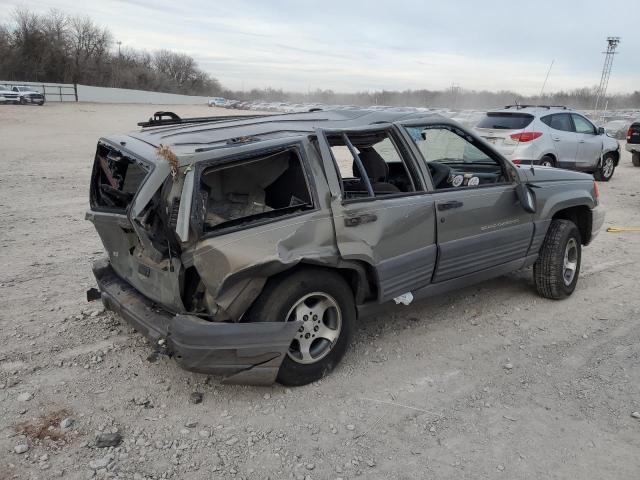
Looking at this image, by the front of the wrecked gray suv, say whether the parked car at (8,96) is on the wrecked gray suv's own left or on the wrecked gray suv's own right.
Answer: on the wrecked gray suv's own left

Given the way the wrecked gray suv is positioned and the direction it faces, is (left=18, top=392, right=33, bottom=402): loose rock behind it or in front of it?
behind

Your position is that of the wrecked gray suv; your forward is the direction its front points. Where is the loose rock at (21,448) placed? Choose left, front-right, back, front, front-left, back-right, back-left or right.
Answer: back

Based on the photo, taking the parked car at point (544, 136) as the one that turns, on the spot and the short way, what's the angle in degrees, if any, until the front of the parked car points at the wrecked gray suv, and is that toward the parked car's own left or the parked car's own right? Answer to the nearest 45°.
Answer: approximately 135° to the parked car's own right

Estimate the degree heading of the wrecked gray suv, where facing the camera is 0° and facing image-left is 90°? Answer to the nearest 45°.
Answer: approximately 225°

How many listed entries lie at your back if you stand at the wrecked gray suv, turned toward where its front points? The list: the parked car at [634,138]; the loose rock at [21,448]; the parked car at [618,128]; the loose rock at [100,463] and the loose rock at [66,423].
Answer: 3

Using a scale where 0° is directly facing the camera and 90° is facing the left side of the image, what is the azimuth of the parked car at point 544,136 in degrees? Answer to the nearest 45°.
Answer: approximately 225°

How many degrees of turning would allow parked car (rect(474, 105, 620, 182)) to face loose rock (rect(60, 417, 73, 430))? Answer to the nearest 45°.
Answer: approximately 135° to its right
